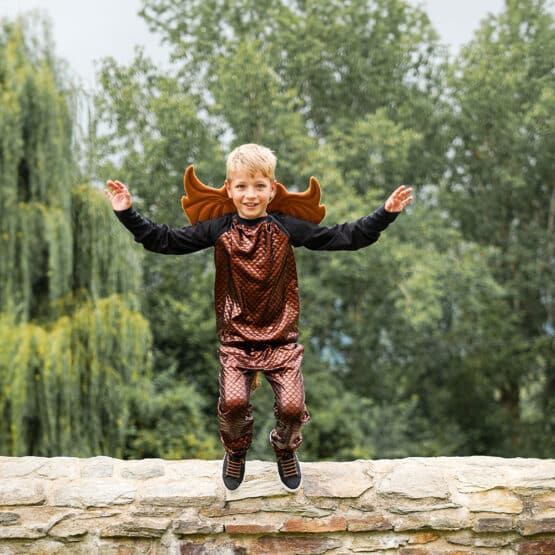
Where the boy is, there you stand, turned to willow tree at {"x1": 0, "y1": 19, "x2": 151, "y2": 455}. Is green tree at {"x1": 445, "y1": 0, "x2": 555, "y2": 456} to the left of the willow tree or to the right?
right

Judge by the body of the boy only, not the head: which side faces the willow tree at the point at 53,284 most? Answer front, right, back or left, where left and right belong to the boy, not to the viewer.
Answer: back

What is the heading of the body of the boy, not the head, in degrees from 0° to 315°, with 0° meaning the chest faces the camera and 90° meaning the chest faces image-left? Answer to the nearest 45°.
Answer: approximately 0°

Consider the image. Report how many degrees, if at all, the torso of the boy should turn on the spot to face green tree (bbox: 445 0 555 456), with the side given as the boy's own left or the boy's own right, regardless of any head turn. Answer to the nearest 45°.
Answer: approximately 135° to the boy's own left
